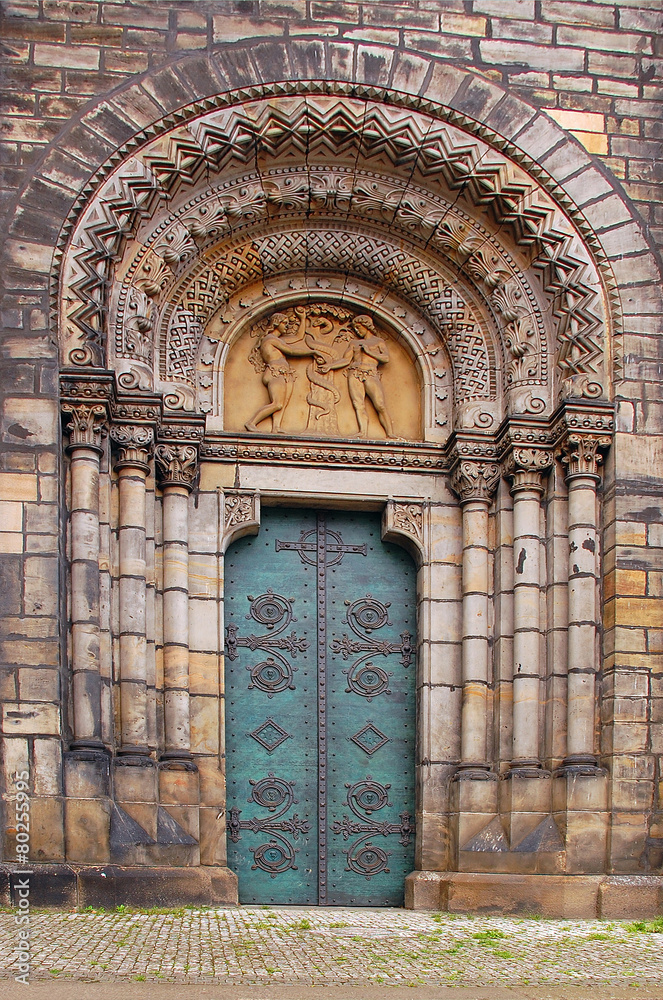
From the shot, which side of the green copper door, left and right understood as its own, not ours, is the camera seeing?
front

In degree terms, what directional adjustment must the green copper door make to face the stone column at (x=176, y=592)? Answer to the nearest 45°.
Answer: approximately 45° to its right

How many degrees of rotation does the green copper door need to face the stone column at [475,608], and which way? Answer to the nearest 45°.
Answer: approximately 90° to its left

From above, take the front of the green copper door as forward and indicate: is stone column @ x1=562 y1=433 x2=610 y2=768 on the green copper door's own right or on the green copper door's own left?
on the green copper door's own left
